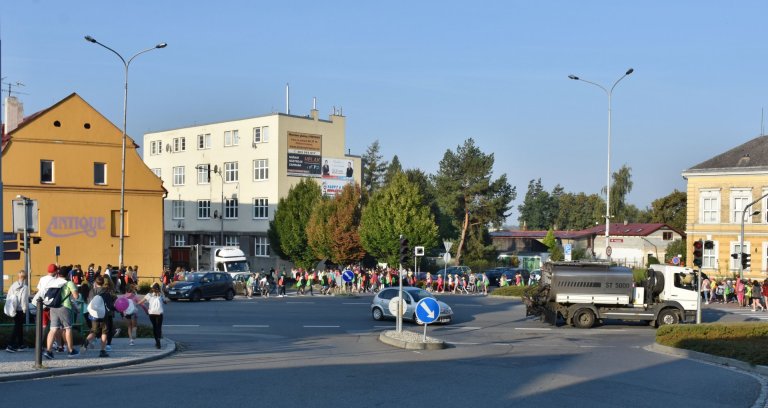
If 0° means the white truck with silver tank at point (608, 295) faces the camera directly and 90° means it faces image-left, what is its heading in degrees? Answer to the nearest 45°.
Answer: approximately 270°

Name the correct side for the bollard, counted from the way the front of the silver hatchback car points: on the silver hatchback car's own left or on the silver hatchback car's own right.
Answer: on the silver hatchback car's own right

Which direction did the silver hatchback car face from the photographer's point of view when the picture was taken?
facing the viewer and to the right of the viewer

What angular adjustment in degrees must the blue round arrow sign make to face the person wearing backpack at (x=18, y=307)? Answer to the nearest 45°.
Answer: approximately 45° to its right

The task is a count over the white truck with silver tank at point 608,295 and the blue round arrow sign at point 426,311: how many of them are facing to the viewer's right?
1

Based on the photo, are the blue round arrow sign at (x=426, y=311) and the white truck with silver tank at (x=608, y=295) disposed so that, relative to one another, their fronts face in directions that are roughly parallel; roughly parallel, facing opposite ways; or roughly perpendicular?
roughly perpendicular
